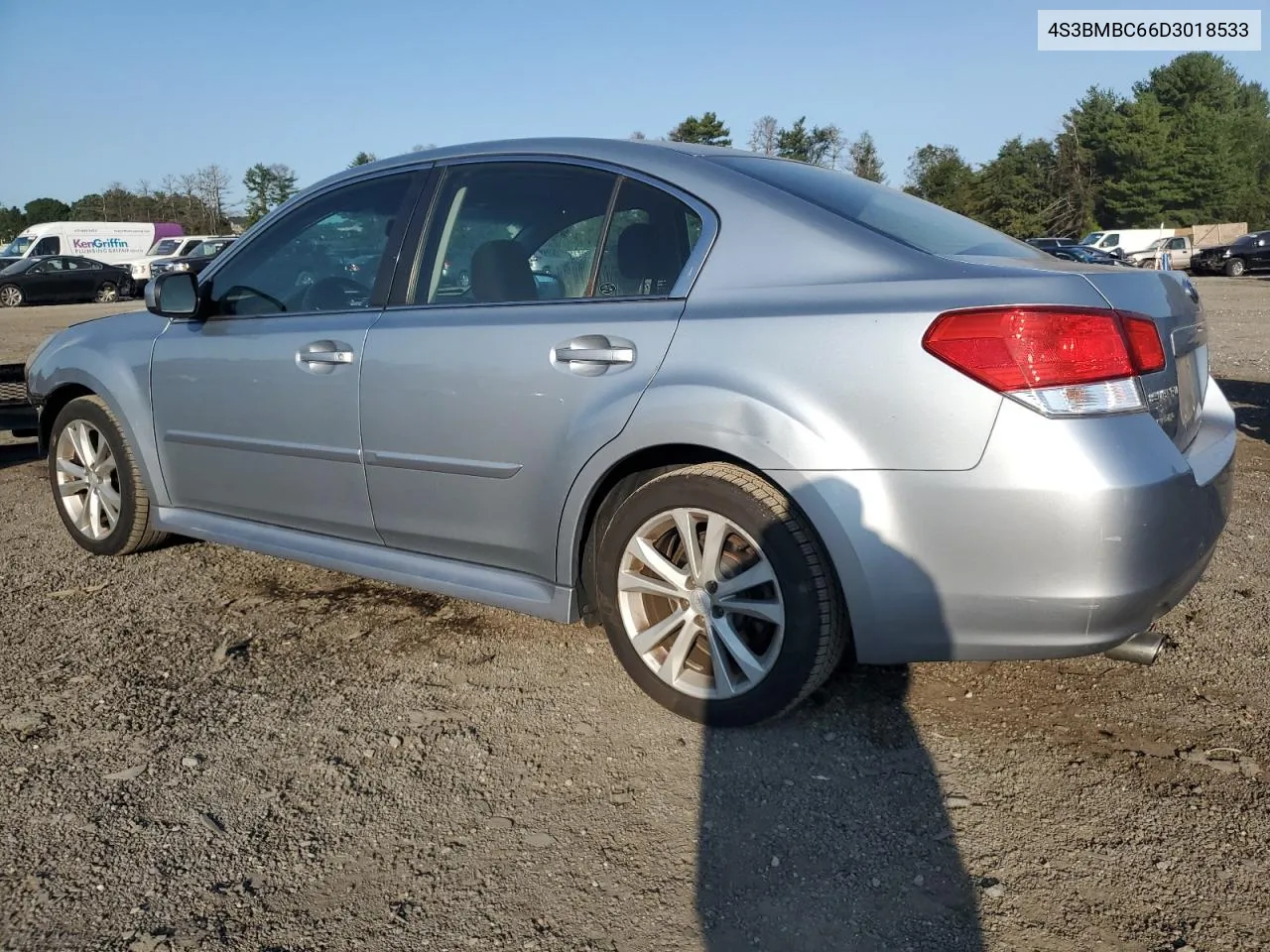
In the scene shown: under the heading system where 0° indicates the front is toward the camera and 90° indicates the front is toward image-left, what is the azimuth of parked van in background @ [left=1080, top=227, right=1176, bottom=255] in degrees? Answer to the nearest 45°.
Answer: approximately 45°

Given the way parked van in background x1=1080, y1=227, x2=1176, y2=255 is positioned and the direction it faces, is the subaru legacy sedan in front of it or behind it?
in front

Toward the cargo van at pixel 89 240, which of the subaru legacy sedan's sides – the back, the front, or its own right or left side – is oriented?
front

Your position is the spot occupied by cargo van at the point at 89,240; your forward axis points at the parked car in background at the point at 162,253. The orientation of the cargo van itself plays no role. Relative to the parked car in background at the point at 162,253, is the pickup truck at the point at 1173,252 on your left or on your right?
left

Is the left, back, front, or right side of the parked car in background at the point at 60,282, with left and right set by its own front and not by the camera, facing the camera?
left

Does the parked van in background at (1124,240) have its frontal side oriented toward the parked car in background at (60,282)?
yes

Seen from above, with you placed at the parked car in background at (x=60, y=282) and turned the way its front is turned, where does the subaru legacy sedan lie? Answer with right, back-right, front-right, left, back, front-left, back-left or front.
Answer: left
